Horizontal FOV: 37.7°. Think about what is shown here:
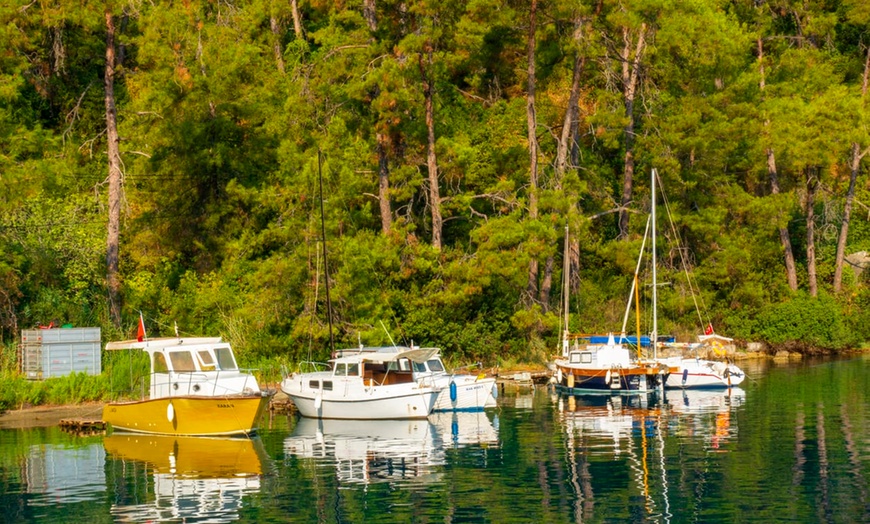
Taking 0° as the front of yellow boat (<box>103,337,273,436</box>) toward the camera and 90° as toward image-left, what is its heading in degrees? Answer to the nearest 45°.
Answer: approximately 315°

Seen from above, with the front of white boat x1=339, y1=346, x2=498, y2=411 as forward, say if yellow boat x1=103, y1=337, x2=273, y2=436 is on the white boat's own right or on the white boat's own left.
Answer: on the white boat's own right

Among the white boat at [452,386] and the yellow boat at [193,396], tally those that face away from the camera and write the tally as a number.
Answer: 0

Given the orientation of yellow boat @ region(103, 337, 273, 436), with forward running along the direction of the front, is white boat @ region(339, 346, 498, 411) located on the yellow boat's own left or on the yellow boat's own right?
on the yellow boat's own left
